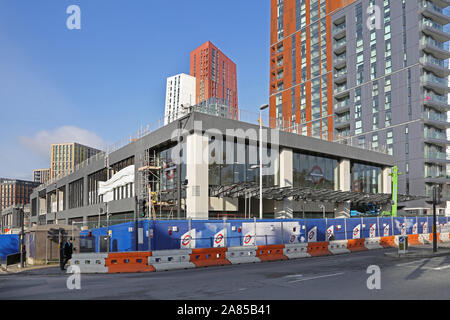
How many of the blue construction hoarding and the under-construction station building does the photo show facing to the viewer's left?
0

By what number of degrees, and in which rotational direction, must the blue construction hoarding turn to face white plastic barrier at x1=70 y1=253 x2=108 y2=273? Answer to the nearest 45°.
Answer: approximately 90° to its right

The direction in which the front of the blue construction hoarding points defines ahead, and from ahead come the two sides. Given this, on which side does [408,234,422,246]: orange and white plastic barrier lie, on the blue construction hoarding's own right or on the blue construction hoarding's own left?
on the blue construction hoarding's own left

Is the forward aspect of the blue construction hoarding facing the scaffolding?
no

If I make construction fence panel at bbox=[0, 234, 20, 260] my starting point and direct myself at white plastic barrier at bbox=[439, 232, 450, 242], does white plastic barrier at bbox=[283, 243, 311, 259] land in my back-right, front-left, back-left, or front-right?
front-right

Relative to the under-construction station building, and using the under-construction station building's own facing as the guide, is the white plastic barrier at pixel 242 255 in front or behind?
in front

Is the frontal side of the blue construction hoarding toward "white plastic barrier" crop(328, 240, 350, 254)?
no

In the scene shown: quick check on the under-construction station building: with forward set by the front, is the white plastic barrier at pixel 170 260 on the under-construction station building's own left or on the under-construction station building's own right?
on the under-construction station building's own right

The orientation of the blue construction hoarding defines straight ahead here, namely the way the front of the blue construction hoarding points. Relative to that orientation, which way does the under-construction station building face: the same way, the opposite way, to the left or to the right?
the same way

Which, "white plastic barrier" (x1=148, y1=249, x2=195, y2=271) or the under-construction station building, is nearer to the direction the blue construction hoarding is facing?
the white plastic barrier

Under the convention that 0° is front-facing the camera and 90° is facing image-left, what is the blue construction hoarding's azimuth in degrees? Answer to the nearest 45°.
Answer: approximately 315°

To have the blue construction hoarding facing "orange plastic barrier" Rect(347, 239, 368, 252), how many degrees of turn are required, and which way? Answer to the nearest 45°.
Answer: approximately 90° to its left
